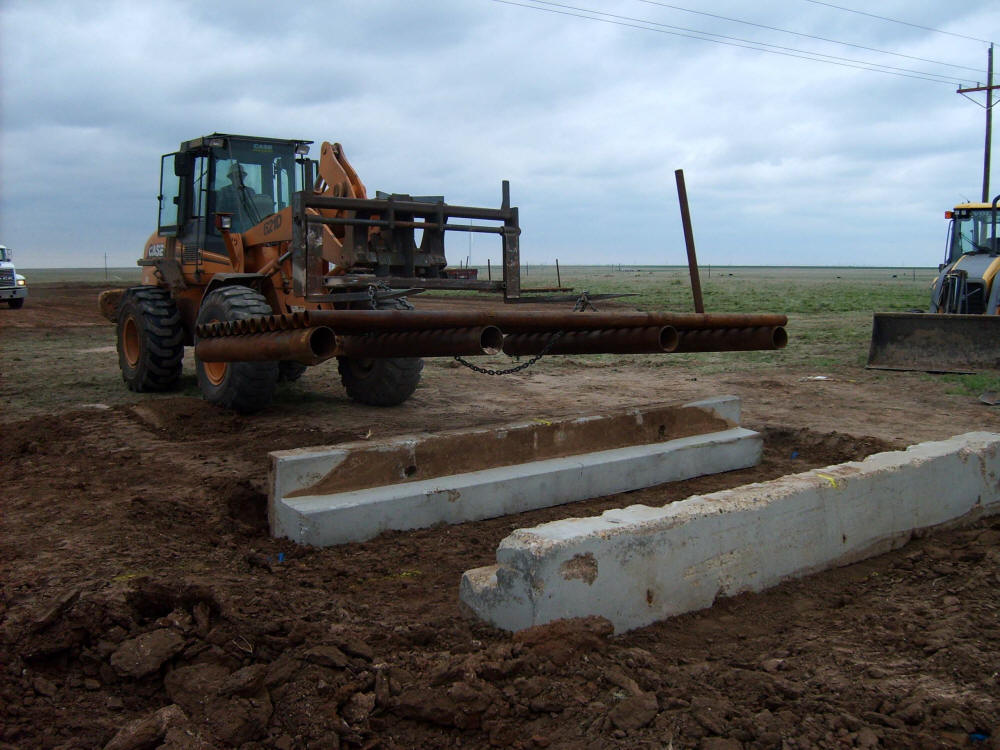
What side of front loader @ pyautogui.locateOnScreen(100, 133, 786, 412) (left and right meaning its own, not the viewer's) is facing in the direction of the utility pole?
left

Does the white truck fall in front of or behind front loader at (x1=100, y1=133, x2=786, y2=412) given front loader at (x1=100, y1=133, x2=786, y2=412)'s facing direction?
behind

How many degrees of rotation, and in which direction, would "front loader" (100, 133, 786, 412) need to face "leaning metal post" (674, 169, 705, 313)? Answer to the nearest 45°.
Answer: approximately 45° to its left

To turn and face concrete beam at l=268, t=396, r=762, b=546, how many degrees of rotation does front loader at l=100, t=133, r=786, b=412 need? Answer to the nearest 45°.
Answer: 0° — it already faces it

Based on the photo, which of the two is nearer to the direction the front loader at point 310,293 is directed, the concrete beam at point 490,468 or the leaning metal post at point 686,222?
the concrete beam

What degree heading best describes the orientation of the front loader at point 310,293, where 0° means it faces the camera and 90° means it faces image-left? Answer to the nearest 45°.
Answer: approximately 315°

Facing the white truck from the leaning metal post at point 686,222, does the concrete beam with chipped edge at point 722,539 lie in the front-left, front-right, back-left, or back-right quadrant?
back-left
